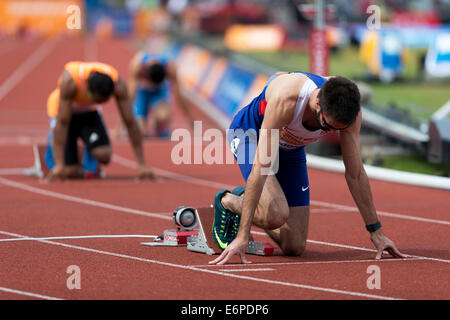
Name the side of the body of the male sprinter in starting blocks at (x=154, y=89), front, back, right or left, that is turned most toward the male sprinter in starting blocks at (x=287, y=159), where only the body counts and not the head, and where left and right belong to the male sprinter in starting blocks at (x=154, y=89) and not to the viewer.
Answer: front

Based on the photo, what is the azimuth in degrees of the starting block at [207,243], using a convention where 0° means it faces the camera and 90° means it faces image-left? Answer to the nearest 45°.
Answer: approximately 315°

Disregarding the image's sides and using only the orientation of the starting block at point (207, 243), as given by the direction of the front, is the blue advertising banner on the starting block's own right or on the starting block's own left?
on the starting block's own left

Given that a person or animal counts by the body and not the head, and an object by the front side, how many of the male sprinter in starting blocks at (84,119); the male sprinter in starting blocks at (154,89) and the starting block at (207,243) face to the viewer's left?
0

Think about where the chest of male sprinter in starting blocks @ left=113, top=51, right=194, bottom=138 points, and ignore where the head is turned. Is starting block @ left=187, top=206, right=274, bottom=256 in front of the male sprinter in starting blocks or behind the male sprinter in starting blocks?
in front

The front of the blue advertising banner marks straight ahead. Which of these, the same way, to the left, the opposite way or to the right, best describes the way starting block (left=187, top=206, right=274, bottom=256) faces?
to the left

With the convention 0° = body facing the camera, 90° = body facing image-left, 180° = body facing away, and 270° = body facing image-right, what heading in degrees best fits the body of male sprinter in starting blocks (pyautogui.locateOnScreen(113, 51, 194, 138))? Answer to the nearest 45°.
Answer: approximately 0°

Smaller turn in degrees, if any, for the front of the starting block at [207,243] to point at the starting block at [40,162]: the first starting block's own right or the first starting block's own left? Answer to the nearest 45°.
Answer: approximately 180°

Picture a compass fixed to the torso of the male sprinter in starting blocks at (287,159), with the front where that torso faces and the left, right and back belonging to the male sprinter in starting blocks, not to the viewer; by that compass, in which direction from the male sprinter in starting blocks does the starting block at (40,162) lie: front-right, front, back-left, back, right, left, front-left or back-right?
back

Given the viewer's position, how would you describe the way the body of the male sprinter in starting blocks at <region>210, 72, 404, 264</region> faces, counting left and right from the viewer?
facing the viewer and to the right of the viewer

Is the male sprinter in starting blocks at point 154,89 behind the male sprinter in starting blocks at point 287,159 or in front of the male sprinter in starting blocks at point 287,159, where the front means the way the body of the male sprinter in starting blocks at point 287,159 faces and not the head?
behind

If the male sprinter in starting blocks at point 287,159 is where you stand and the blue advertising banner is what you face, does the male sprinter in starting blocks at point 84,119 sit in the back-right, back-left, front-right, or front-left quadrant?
front-left

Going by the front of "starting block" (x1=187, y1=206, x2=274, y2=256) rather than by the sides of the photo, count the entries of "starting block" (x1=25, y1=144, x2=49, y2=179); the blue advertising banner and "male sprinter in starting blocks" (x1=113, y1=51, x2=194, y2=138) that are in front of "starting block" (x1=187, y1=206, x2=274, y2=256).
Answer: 0

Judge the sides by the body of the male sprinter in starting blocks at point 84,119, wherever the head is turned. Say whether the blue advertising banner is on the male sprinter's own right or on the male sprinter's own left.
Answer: on the male sprinter's own left
